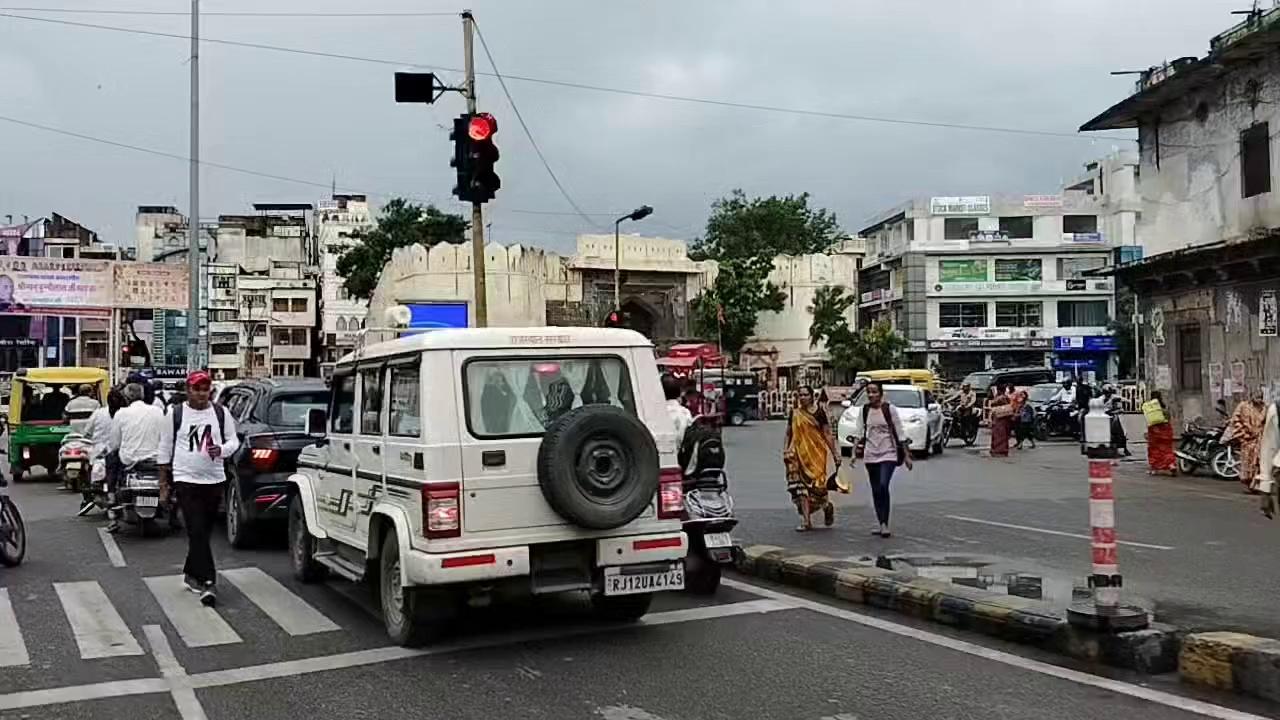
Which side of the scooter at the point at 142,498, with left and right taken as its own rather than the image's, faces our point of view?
back

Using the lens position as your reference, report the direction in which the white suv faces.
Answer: facing away from the viewer and to the left of the viewer

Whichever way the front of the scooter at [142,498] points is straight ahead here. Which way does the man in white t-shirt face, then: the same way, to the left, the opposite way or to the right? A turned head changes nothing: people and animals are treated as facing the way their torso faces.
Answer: the opposite way

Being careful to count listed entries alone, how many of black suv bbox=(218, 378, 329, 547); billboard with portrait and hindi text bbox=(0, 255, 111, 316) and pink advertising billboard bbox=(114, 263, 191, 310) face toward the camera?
2

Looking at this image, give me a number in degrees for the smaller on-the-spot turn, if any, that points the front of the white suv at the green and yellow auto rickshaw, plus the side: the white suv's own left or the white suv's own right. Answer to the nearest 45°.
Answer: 0° — it already faces it

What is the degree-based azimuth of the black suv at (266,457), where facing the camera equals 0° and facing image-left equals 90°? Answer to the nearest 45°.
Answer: approximately 135°

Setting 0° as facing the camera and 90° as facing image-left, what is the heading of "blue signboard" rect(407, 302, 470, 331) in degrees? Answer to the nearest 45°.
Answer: approximately 0°

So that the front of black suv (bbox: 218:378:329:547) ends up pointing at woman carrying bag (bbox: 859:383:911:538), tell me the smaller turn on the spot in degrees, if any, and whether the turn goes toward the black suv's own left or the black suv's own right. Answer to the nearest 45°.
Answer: approximately 135° to the black suv's own right

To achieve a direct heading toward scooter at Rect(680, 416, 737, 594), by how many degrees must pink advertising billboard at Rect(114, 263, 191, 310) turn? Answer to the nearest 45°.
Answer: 0° — it already faces it
